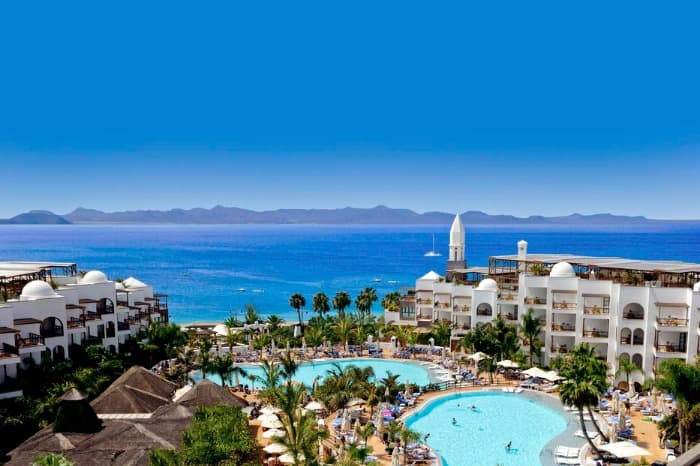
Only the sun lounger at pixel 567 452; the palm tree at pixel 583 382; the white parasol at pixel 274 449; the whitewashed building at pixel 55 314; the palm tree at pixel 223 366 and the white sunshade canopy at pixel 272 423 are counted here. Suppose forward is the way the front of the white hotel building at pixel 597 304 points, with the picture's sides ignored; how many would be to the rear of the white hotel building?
0

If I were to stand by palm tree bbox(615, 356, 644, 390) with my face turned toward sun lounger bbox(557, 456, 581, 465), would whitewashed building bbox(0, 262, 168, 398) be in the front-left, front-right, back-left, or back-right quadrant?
front-right

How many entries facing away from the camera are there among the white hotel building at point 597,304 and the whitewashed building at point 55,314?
0

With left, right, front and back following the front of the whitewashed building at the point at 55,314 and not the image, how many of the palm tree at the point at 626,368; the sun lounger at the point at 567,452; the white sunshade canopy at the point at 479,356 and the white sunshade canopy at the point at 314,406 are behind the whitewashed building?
0

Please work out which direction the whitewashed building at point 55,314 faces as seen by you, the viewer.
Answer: facing the viewer and to the right of the viewer

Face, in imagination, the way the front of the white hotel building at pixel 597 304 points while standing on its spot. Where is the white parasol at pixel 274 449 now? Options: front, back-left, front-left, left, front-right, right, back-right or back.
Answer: front

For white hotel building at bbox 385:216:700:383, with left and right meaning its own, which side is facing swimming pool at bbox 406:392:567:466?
front

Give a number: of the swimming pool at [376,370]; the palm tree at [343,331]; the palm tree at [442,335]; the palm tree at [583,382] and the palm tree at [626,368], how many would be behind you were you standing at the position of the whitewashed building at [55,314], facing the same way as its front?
0

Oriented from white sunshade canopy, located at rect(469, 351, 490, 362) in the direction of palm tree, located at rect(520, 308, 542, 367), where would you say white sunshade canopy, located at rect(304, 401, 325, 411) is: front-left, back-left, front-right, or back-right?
back-right

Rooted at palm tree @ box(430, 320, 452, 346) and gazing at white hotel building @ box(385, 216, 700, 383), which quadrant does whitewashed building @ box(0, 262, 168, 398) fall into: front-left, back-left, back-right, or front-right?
back-right

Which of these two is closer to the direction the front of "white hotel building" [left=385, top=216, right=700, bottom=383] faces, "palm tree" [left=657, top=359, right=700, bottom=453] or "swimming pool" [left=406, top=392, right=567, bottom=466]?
the swimming pool

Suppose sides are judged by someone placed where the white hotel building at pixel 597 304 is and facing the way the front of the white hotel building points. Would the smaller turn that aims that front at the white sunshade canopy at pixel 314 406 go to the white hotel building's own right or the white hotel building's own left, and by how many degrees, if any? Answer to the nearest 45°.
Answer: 0° — it already faces it

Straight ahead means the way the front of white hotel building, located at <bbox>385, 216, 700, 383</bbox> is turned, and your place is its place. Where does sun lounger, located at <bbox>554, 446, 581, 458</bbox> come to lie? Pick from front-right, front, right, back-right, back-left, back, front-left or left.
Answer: front-left

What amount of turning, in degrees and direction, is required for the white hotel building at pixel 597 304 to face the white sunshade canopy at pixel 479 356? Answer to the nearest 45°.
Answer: approximately 45° to its right

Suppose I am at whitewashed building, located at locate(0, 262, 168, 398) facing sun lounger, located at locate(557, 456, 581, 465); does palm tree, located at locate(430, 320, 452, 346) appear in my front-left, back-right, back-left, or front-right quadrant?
front-left

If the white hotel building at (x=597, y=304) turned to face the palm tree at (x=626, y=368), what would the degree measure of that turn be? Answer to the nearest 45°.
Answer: approximately 45° to its left

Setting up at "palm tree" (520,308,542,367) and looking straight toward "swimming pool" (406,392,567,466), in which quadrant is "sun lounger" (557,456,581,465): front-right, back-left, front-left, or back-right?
front-left

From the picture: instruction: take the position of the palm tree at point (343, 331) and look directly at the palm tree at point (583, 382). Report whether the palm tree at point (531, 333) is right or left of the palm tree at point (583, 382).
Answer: left

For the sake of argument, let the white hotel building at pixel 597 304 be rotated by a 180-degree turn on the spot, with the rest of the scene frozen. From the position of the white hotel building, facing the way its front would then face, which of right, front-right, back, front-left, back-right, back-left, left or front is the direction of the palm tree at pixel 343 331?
back-left

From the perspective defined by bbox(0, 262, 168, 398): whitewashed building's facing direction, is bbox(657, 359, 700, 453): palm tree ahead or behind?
ahead

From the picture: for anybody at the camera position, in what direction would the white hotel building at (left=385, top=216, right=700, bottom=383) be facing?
facing the viewer and to the left of the viewer

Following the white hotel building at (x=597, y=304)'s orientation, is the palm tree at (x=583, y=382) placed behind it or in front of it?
in front

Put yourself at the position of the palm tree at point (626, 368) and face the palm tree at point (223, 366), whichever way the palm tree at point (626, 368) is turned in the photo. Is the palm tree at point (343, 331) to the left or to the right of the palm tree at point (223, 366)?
right
